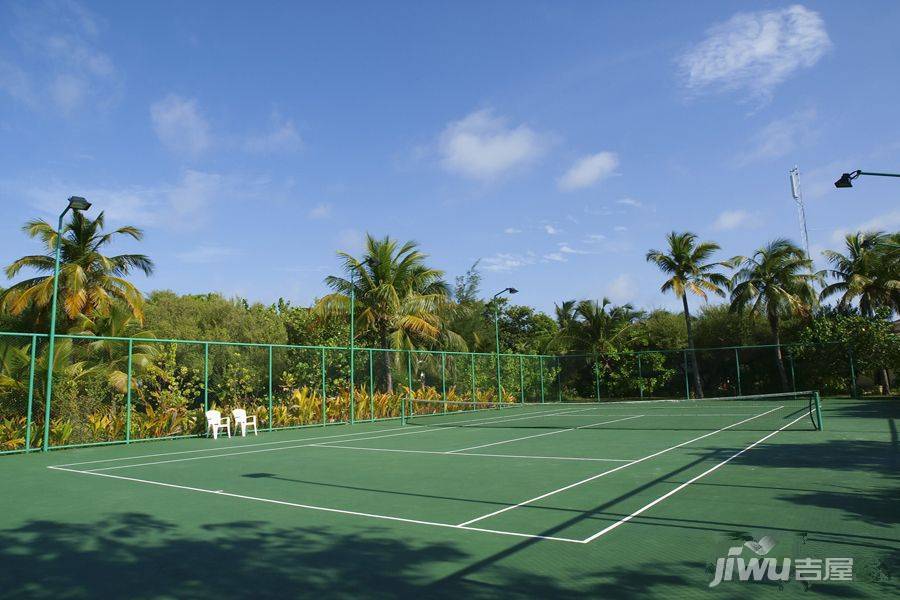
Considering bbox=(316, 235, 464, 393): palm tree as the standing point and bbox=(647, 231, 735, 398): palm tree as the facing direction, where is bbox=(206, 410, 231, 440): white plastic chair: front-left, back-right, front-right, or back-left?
back-right

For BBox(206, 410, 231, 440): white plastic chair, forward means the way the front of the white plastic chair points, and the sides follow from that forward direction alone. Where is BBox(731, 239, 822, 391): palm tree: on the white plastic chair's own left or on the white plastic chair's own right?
on the white plastic chair's own left

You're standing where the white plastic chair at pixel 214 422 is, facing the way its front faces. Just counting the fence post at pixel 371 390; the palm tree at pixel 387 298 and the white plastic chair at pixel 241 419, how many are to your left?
3

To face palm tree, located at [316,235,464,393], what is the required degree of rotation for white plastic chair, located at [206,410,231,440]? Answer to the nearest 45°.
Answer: approximately 90° to its left

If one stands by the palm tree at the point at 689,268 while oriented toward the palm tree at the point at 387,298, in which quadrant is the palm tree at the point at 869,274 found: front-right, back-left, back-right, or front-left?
back-left

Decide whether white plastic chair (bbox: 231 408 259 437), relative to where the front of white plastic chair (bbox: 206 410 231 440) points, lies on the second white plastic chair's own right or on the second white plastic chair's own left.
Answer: on the second white plastic chair's own left

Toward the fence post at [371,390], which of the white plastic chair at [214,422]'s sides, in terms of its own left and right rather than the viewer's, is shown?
left

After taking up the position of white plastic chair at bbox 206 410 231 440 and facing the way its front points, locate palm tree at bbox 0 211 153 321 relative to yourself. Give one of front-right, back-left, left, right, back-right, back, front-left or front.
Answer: back

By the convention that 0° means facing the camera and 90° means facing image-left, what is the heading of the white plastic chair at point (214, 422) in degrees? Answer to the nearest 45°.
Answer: approximately 315°

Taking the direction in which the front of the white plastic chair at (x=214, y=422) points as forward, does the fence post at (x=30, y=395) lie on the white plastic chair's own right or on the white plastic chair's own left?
on the white plastic chair's own right

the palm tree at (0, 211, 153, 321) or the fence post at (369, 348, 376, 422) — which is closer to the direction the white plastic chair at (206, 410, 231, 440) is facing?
the fence post
